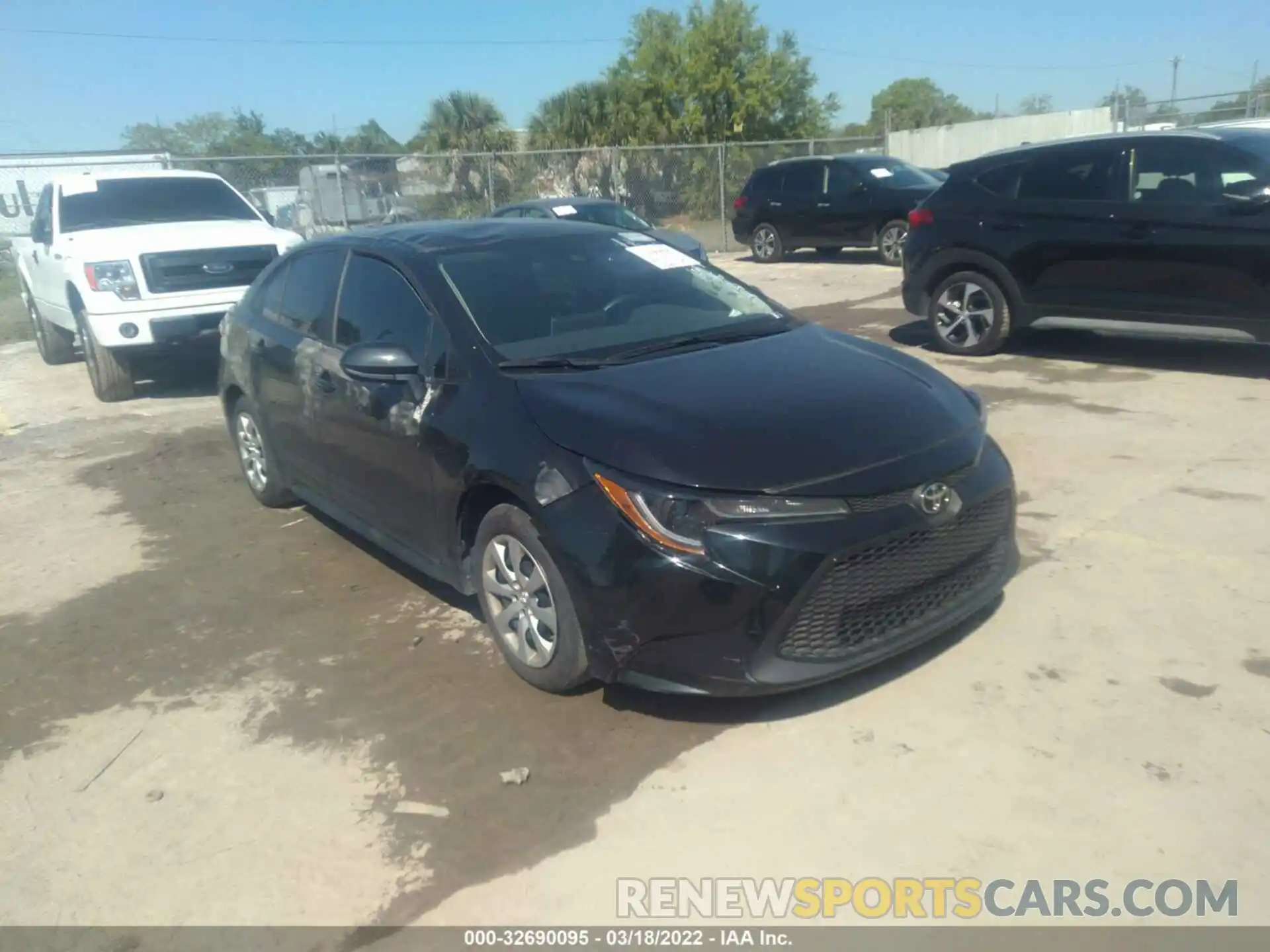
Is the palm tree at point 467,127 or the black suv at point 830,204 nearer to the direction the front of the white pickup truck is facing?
the black suv

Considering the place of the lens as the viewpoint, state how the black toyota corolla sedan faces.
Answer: facing the viewer and to the right of the viewer

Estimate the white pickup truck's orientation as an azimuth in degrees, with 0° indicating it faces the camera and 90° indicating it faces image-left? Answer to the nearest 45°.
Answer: approximately 315°

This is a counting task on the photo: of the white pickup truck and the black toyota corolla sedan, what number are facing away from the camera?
0

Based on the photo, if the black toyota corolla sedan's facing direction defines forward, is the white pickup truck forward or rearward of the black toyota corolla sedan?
rearward

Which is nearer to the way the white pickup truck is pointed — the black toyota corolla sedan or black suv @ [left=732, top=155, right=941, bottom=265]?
the black toyota corolla sedan

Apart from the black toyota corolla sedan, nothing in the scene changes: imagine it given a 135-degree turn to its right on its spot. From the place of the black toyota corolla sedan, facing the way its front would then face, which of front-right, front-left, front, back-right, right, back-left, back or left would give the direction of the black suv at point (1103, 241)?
back-right

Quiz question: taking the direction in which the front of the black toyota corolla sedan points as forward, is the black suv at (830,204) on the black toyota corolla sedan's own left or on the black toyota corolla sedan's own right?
on the black toyota corolla sedan's own left
